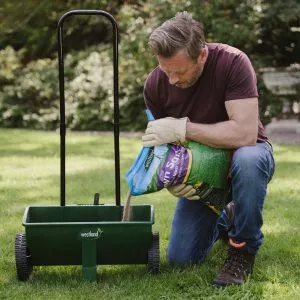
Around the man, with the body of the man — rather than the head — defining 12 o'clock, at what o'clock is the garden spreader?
The garden spreader is roughly at 1 o'clock from the man.

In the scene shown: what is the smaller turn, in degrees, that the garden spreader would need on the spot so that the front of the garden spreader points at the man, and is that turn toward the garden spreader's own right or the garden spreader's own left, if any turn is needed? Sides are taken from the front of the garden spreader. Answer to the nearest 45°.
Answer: approximately 90° to the garden spreader's own left

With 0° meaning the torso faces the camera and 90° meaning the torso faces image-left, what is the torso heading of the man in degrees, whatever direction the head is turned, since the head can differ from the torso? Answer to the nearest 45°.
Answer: approximately 45°

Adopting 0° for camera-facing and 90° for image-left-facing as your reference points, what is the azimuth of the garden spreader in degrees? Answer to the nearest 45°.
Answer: approximately 0°
